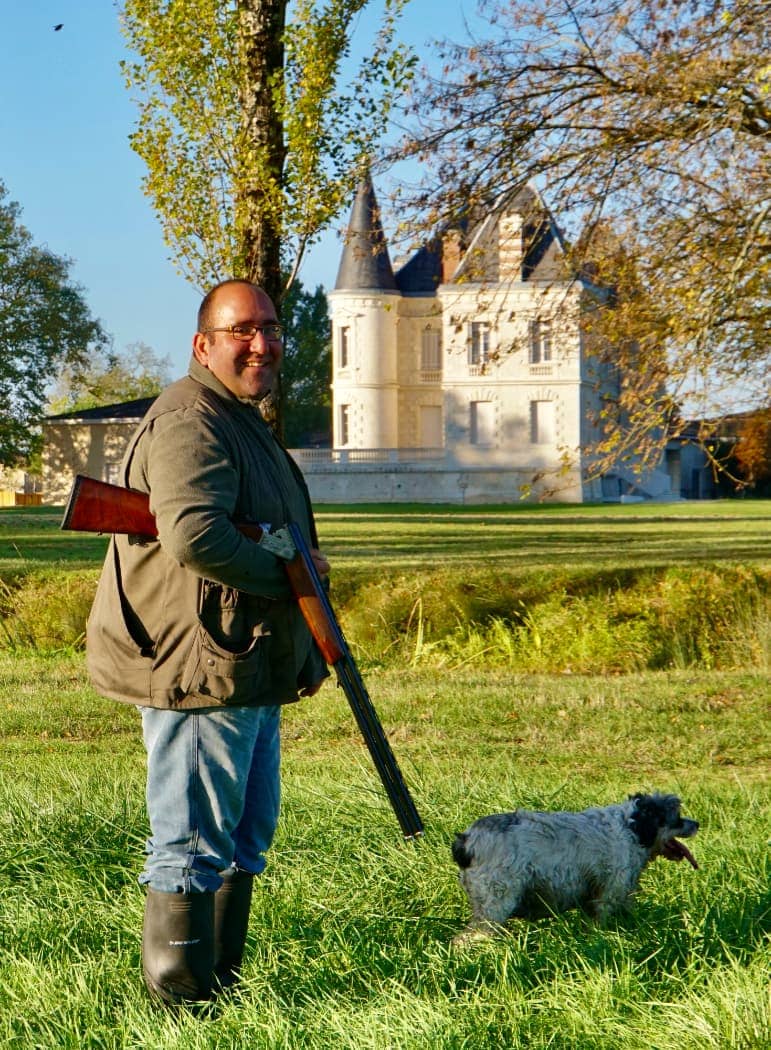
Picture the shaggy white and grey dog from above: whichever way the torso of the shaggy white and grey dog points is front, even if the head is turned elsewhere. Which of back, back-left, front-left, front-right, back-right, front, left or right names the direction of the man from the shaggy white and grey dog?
back-right

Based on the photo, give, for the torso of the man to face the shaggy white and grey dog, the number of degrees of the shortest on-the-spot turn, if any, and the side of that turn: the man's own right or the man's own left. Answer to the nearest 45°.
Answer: approximately 45° to the man's own left

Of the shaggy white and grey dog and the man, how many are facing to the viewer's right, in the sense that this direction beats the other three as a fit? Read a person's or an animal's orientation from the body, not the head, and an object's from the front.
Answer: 2

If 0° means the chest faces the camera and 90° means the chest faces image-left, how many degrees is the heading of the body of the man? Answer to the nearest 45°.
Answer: approximately 270°

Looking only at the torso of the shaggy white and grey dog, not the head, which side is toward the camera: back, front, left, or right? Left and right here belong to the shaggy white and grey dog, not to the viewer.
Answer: right
